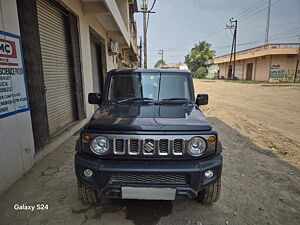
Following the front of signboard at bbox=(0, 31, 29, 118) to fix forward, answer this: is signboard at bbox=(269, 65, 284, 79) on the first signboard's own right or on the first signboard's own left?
on the first signboard's own left

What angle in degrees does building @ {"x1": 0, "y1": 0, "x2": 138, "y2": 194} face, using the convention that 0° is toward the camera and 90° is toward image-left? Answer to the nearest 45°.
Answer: approximately 315°

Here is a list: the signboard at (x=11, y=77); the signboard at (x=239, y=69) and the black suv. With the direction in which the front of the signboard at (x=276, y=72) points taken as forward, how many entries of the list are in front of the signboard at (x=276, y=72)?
2

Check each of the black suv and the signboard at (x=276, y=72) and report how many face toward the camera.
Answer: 2

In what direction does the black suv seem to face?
toward the camera

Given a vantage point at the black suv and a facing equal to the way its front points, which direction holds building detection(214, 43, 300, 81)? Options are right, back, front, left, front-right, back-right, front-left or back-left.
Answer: back-left

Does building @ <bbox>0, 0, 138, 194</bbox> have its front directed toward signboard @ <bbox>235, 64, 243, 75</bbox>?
no

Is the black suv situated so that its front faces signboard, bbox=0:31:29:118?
no

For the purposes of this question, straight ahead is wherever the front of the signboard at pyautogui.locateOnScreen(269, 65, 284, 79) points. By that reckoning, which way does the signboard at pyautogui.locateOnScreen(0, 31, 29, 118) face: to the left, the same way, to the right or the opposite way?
to the left

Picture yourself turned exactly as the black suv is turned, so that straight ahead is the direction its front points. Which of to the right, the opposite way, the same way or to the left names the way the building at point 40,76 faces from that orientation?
to the left

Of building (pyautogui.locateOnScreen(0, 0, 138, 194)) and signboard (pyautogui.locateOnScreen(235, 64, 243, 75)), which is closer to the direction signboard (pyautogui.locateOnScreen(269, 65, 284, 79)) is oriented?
the building

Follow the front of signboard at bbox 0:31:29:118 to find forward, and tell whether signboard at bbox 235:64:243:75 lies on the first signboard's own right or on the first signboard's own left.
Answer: on the first signboard's own left

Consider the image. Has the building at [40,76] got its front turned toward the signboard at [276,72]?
no

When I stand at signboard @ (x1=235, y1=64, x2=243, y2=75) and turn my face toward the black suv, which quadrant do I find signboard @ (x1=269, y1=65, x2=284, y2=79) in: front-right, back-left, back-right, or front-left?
front-left

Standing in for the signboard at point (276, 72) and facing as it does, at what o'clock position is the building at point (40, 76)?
The building is roughly at 12 o'clock from the signboard.

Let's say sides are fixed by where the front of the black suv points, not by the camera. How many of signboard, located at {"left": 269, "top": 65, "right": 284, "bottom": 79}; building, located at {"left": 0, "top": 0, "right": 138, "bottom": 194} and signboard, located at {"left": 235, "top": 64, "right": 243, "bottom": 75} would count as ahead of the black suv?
0

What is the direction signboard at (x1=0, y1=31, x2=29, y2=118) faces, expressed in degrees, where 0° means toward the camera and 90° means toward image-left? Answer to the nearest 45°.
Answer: approximately 315°

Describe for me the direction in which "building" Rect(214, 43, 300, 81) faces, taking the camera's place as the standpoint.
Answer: facing the viewer and to the left of the viewer
